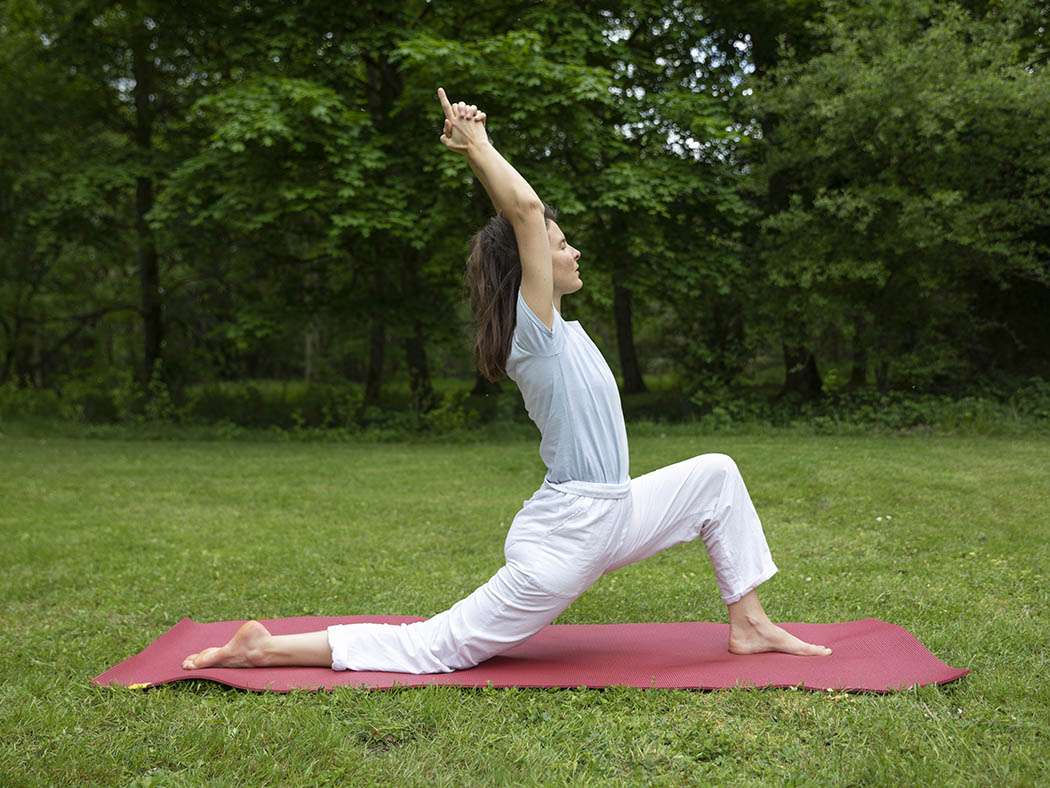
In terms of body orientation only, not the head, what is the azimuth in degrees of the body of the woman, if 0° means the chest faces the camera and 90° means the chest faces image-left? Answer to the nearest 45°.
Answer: approximately 270°

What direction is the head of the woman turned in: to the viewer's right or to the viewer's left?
to the viewer's right
